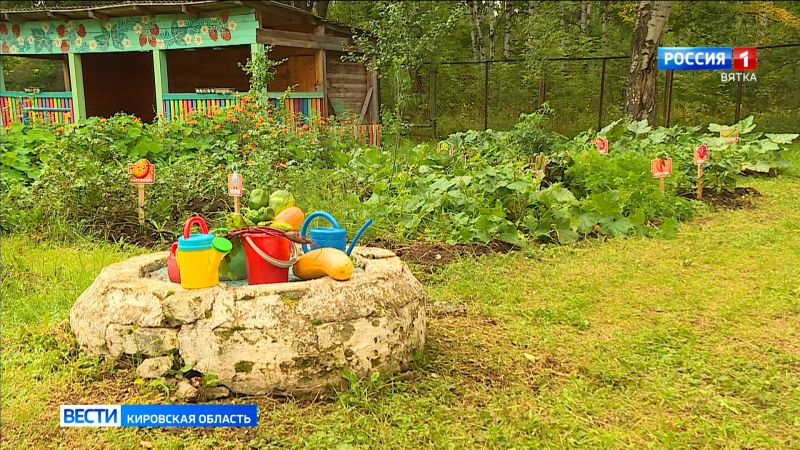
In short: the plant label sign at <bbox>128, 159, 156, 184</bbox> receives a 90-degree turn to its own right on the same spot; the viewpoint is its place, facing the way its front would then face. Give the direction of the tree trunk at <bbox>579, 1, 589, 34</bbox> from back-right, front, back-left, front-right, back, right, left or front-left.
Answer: back-right

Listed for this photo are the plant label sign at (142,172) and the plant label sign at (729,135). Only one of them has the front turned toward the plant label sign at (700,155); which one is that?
the plant label sign at (729,135)

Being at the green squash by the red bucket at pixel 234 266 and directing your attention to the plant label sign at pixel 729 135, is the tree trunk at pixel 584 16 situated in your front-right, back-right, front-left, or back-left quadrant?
front-left

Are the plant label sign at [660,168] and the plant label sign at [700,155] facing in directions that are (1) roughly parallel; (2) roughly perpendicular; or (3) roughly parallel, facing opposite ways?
roughly parallel

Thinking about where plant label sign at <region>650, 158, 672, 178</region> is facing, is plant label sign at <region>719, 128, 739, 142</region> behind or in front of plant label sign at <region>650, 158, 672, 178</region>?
behind

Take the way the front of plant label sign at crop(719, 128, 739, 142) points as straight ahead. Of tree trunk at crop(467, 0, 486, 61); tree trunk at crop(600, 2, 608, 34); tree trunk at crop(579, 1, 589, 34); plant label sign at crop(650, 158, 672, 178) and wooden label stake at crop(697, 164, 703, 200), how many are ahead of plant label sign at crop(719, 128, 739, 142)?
2

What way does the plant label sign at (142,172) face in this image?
toward the camera

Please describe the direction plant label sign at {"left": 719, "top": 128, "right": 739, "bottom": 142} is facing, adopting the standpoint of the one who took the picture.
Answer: facing the viewer

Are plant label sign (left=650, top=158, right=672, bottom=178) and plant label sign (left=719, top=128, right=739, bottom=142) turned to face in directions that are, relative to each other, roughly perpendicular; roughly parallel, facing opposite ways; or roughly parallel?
roughly parallel

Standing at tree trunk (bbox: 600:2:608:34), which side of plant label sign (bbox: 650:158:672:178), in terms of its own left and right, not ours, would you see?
back

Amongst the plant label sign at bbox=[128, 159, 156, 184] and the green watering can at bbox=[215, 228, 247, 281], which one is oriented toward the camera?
the plant label sign

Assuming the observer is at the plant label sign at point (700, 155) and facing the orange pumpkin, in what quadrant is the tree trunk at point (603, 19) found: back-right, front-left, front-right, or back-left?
back-right
